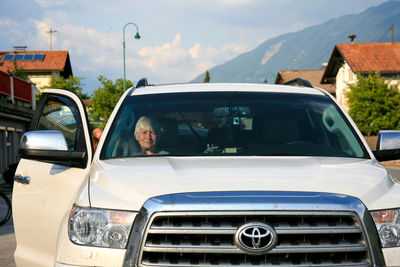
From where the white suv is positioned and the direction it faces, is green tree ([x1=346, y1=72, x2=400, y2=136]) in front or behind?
behind

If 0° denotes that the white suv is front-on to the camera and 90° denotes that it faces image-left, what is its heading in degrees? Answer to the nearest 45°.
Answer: approximately 0°
